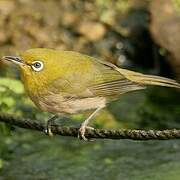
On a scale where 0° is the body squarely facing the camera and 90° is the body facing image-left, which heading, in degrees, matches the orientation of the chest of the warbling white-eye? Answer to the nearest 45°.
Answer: approximately 90°
